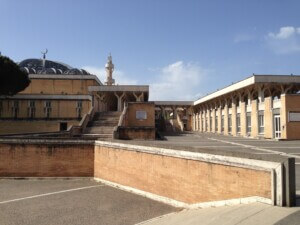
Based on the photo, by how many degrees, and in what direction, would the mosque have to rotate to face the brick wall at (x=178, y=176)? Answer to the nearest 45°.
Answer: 0° — it already faces it

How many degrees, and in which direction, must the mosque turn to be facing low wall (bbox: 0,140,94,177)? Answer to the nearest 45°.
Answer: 0° — it already faces it

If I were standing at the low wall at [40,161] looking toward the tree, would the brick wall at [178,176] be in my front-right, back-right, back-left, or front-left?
back-right

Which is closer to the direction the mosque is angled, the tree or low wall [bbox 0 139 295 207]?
the low wall

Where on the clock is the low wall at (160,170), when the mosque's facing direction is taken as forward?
The low wall is roughly at 12 o'clock from the mosque.

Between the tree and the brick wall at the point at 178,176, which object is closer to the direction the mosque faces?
the brick wall

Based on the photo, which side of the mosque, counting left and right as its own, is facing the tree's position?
right

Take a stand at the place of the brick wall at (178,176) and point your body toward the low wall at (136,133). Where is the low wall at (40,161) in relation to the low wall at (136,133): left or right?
left

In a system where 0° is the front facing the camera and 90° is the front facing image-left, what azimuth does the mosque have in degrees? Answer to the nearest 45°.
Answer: approximately 0°
